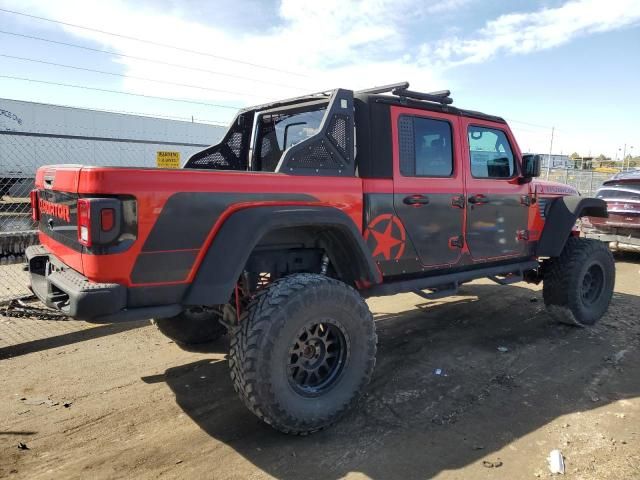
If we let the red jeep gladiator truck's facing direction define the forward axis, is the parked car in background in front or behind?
in front

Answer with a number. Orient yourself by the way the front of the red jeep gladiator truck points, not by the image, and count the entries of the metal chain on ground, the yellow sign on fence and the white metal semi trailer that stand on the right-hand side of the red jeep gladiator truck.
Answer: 0

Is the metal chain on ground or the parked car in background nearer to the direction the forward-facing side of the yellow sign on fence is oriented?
the metal chain on ground

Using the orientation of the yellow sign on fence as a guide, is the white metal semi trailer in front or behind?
behind

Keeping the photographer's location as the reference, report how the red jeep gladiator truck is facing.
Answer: facing away from the viewer and to the right of the viewer

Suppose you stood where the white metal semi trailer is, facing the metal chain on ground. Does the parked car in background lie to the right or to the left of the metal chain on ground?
left

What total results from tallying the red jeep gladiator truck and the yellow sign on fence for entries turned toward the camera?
1

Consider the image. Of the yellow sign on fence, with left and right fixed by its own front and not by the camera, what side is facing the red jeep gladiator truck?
front

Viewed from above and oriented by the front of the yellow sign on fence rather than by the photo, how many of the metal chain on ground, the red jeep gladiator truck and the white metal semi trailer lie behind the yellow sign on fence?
1

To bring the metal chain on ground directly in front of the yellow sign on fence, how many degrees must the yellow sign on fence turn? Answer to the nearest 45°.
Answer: approximately 45° to its right

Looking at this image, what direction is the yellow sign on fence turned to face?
toward the camera

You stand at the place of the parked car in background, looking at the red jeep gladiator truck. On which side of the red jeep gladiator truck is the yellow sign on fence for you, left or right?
right

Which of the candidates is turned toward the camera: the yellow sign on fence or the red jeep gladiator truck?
the yellow sign on fence

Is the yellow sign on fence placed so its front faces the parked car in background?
no

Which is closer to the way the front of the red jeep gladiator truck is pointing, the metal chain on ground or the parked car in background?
the parked car in background

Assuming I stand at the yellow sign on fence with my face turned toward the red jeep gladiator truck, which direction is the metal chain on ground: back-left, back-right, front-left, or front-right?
front-right
